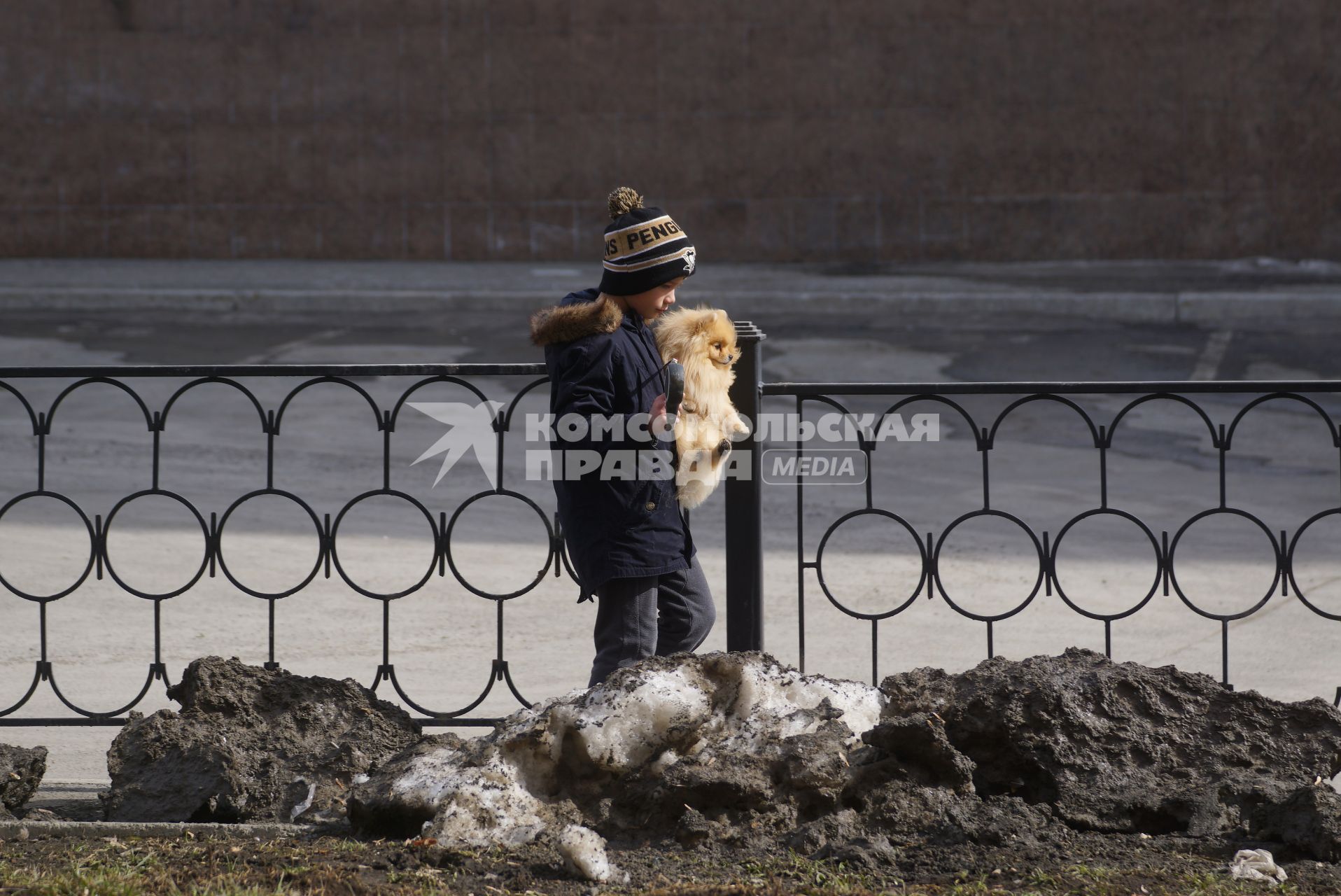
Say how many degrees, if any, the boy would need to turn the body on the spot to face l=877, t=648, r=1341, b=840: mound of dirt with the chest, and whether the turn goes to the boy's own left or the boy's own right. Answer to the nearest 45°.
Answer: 0° — they already face it

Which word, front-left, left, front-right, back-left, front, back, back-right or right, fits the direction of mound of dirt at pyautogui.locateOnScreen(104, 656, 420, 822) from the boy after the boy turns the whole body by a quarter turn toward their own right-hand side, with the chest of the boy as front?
right

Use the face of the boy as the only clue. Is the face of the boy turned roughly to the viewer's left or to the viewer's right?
to the viewer's right

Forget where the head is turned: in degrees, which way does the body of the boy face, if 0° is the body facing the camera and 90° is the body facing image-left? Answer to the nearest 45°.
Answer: approximately 270°

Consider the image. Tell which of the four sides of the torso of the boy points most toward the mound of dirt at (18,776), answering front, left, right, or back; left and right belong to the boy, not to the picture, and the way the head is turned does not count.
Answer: back

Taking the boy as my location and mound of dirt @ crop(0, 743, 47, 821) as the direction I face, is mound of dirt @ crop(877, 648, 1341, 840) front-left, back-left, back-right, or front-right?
back-left
